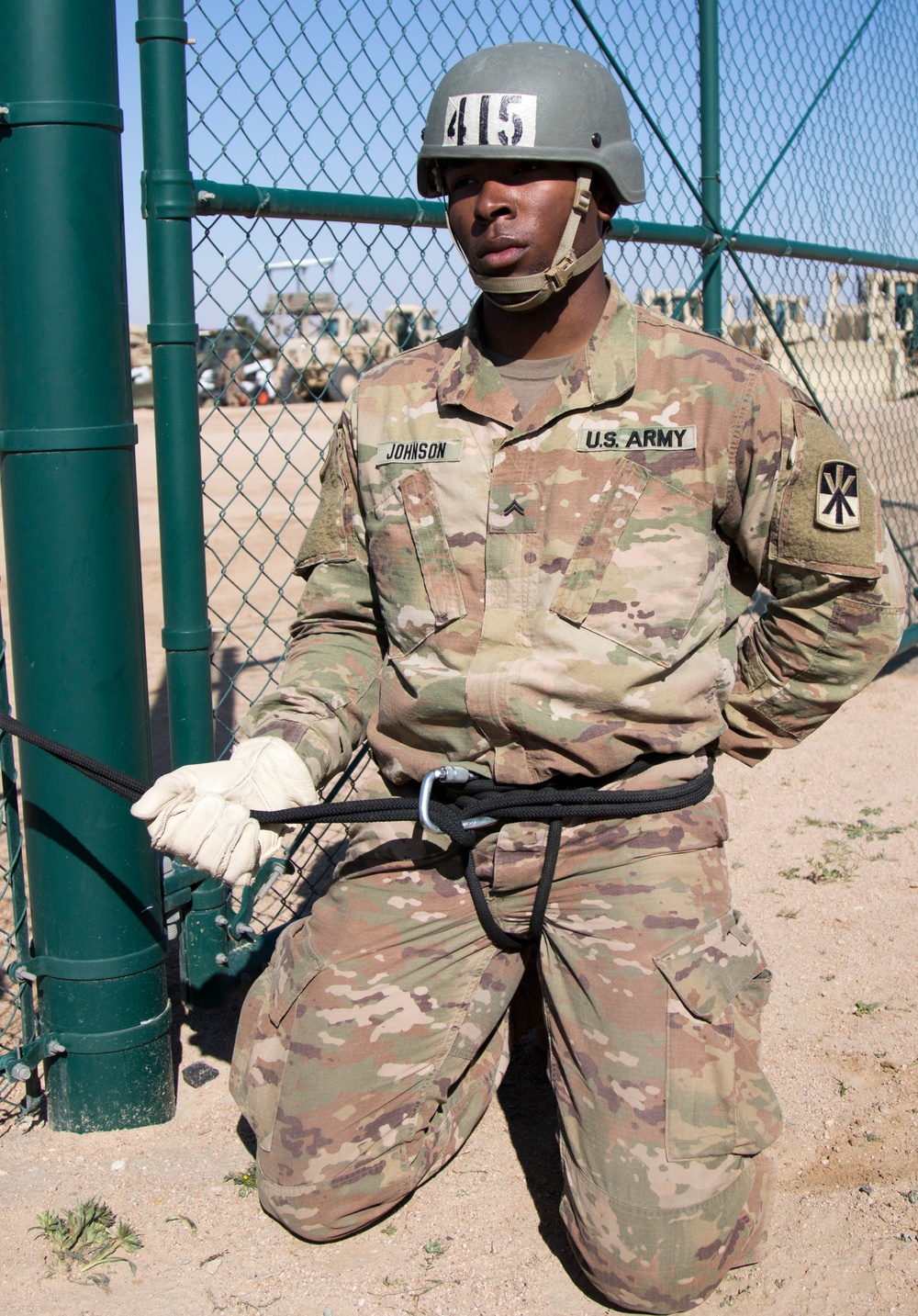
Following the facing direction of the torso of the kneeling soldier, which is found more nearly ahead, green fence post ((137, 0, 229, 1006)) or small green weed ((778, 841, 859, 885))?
the green fence post

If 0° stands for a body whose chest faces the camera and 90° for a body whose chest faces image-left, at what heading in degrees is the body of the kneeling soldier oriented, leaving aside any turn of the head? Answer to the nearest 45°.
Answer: approximately 45°

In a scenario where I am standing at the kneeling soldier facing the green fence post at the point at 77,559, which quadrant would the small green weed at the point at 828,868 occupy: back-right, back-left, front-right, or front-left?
back-right

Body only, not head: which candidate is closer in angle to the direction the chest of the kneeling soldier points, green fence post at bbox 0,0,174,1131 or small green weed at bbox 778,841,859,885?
the green fence post

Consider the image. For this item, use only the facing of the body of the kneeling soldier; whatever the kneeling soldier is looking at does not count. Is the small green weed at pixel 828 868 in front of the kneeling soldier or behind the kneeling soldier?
behind
